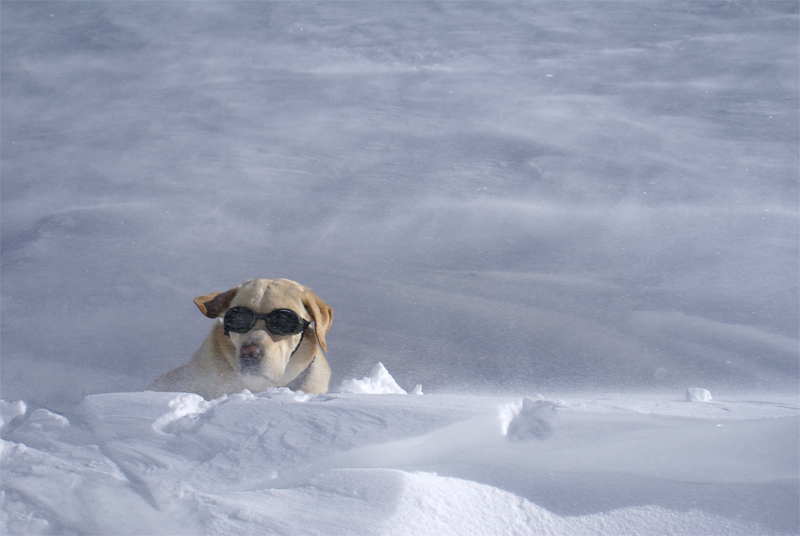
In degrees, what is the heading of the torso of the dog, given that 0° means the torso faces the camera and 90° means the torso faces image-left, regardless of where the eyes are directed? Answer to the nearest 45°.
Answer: approximately 0°

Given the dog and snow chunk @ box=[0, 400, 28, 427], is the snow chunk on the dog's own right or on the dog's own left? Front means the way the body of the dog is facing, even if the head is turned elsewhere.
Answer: on the dog's own right

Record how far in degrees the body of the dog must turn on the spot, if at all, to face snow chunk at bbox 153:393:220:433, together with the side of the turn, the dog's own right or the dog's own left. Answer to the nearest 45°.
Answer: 0° — it already faces it

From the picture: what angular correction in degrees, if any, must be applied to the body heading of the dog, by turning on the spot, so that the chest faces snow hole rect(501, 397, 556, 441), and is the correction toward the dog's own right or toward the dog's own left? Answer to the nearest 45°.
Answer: approximately 45° to the dog's own left

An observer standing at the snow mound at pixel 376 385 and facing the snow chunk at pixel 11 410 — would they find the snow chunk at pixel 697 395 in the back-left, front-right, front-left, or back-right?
back-left

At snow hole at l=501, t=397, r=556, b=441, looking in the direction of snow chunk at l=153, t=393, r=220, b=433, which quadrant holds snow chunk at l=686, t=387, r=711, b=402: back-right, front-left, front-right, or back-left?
back-right

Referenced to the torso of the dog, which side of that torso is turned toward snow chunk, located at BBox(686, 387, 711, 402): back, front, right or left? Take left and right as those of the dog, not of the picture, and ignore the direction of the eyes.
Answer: left
